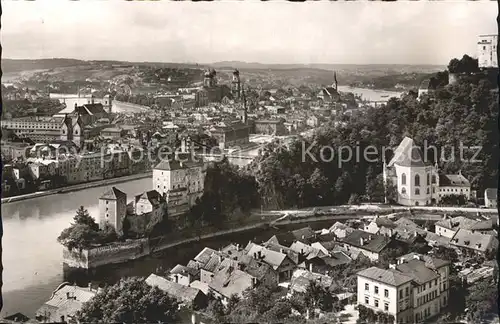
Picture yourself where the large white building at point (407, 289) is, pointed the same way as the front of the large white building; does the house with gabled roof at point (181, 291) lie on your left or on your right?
on your right

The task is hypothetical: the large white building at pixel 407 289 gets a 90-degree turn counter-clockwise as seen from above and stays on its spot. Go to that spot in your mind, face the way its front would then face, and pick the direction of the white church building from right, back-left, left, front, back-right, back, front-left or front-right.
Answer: front-left

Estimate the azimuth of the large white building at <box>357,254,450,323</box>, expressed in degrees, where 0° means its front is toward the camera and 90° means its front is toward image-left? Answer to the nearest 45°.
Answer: approximately 315°

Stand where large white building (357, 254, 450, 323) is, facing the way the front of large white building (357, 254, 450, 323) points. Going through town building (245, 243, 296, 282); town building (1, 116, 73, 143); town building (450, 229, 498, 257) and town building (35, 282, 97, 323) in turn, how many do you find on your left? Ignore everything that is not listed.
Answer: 1
